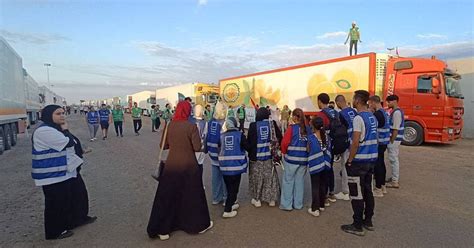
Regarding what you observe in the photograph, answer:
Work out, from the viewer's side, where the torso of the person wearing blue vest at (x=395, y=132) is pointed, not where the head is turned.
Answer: to the viewer's left

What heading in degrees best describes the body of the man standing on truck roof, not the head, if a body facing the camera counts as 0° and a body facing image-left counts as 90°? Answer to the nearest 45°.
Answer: approximately 0°

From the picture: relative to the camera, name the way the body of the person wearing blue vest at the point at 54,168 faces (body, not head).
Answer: to the viewer's right

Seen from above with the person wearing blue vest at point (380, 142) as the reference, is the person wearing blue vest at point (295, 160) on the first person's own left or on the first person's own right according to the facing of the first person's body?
on the first person's own left

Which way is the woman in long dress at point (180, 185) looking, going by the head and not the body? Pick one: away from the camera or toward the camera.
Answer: away from the camera

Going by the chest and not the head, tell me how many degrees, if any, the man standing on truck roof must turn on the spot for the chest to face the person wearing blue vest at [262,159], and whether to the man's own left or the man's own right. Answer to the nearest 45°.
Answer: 0° — they already face them

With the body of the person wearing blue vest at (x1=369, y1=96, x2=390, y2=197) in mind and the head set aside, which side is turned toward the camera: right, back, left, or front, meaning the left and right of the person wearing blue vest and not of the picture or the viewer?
left

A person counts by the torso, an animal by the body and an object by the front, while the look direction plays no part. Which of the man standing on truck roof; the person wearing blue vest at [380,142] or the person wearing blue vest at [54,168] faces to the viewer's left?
the person wearing blue vest at [380,142]
